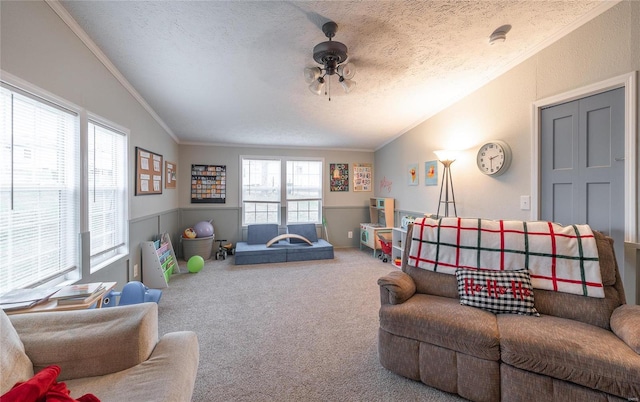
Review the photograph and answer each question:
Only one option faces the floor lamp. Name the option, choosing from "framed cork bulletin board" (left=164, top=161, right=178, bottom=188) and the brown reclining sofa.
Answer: the framed cork bulletin board

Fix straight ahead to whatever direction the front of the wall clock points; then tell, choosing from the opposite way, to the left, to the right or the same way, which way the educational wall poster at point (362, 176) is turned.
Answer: to the left

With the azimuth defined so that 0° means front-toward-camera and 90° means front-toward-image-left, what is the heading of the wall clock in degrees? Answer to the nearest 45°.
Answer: approximately 45°

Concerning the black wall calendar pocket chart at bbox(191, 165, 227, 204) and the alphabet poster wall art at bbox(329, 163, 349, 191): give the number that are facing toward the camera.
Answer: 2

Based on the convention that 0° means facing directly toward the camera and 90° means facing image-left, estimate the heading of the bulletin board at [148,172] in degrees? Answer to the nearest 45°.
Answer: approximately 315°

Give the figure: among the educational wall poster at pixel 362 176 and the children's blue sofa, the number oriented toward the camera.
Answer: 2
